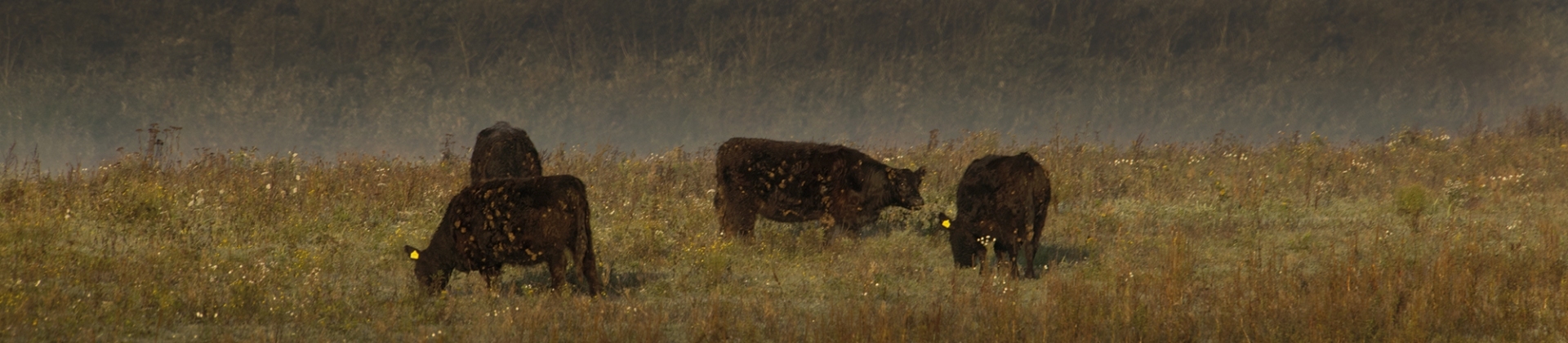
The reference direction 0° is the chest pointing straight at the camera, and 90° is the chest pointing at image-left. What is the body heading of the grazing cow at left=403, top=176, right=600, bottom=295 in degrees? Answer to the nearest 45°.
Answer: approximately 90°

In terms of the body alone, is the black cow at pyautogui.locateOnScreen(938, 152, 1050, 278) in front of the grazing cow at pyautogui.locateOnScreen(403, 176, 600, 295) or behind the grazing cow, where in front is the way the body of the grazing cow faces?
behind

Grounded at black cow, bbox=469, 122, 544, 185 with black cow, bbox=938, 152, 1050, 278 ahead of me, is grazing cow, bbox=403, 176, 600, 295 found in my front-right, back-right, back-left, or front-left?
front-right

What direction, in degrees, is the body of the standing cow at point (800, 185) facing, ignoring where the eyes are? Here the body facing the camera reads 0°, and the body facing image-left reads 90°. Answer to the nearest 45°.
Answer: approximately 270°

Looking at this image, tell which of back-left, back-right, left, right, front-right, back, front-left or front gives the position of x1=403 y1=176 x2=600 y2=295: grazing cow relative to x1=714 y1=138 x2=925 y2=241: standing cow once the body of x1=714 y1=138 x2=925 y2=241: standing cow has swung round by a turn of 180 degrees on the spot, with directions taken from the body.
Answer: front-left

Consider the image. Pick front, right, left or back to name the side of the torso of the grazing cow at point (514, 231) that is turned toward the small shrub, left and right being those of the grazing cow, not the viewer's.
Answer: back

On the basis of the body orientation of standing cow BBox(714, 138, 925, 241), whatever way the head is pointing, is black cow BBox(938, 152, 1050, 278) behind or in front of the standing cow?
in front
